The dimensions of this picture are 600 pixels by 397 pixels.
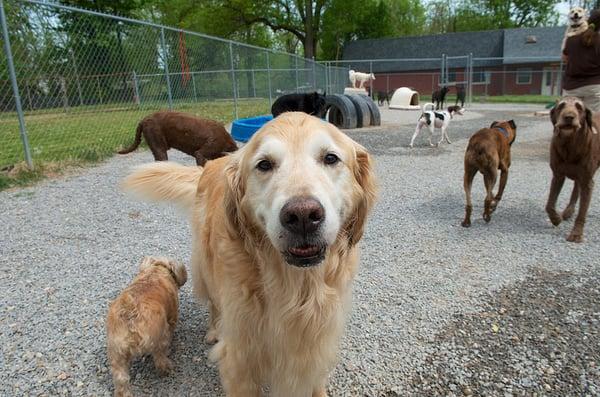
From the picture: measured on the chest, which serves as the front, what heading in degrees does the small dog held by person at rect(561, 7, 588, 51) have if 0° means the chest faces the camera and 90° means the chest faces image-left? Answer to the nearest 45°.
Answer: approximately 0°

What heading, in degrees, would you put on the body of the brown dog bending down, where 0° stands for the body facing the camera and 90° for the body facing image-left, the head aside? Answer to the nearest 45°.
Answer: approximately 270°

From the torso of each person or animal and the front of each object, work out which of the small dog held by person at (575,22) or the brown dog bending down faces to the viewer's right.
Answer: the brown dog bending down

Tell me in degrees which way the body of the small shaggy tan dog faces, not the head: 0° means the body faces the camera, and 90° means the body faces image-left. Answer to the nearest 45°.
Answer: approximately 225°

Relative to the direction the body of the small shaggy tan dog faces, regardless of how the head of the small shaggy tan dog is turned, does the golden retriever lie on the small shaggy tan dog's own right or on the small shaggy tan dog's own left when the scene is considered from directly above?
on the small shaggy tan dog's own right

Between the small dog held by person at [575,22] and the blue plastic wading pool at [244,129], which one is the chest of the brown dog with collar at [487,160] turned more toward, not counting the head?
the small dog held by person

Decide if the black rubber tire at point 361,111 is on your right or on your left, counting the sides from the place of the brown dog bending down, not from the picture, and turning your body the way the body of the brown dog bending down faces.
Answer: on your left

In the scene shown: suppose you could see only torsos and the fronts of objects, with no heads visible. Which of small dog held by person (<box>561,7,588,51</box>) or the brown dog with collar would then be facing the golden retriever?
the small dog held by person

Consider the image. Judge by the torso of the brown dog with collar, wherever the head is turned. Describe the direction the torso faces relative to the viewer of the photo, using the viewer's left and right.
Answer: facing away from the viewer and to the right of the viewer

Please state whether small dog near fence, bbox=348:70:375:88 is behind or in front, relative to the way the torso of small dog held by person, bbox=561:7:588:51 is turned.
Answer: behind

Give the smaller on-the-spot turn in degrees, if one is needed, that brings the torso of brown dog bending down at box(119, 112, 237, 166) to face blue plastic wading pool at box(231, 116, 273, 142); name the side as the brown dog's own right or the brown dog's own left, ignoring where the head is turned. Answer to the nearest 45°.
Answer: approximately 45° to the brown dog's own left

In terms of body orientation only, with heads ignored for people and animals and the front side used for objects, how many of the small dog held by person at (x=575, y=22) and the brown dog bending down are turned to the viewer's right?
1
